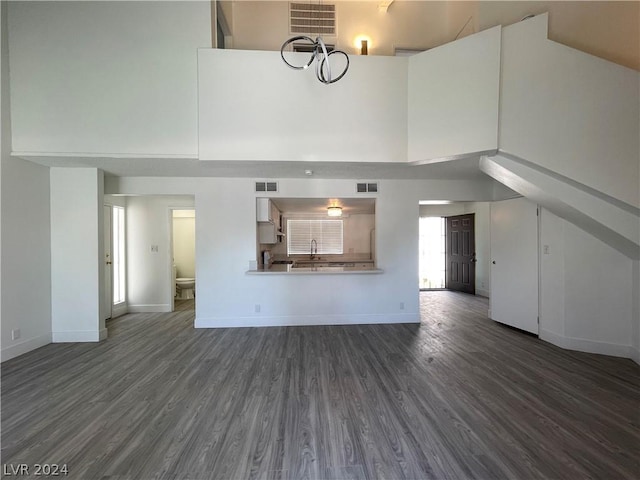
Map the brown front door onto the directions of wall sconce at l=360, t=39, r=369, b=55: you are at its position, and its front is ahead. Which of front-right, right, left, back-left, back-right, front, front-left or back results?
back-left

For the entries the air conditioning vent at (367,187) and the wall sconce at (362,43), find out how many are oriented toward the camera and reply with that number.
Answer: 2

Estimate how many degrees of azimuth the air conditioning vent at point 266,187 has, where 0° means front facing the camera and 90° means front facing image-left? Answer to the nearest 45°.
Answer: approximately 0°

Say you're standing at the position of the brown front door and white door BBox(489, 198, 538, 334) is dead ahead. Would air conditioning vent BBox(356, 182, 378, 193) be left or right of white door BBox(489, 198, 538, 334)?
right

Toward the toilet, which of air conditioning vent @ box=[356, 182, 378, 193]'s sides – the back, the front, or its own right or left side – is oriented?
right

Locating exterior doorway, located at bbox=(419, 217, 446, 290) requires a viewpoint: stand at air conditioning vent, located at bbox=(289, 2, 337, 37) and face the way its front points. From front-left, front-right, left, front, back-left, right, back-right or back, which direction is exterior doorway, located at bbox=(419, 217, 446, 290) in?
back-left

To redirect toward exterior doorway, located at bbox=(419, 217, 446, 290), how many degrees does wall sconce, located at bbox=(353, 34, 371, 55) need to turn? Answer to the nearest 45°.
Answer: approximately 135° to its left
